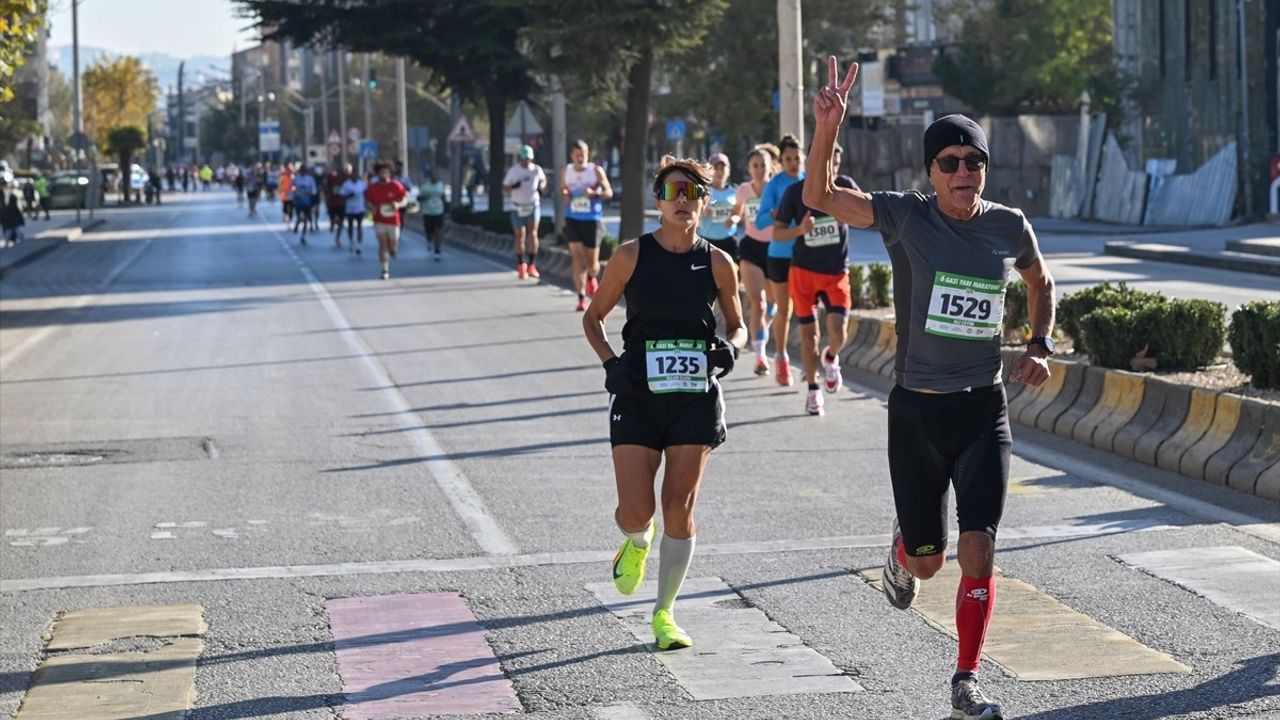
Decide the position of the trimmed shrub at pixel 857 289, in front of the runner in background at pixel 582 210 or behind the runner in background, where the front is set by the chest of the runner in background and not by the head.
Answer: in front

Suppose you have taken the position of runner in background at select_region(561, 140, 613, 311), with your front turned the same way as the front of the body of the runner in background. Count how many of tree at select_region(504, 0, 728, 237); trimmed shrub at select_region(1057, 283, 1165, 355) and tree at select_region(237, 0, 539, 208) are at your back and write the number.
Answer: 2

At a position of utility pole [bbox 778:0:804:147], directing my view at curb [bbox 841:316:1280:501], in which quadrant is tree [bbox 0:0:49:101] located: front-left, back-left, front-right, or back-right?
back-right

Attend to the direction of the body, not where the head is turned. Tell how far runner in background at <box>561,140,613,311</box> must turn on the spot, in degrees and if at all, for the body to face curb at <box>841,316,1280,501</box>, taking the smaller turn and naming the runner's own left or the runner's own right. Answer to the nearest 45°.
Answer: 0° — they already face it

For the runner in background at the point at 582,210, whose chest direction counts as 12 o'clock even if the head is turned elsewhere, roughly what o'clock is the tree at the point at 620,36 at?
The tree is roughly at 6 o'clock from the runner in background.

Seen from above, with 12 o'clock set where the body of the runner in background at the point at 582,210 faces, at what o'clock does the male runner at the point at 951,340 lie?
The male runner is roughly at 12 o'clock from the runner in background.

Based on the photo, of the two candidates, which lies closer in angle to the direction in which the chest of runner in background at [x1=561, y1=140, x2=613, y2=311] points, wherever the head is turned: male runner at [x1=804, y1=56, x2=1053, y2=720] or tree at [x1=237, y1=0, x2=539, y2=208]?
the male runner

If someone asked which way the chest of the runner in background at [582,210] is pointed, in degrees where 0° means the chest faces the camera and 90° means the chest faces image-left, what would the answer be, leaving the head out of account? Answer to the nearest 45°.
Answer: approximately 0°
